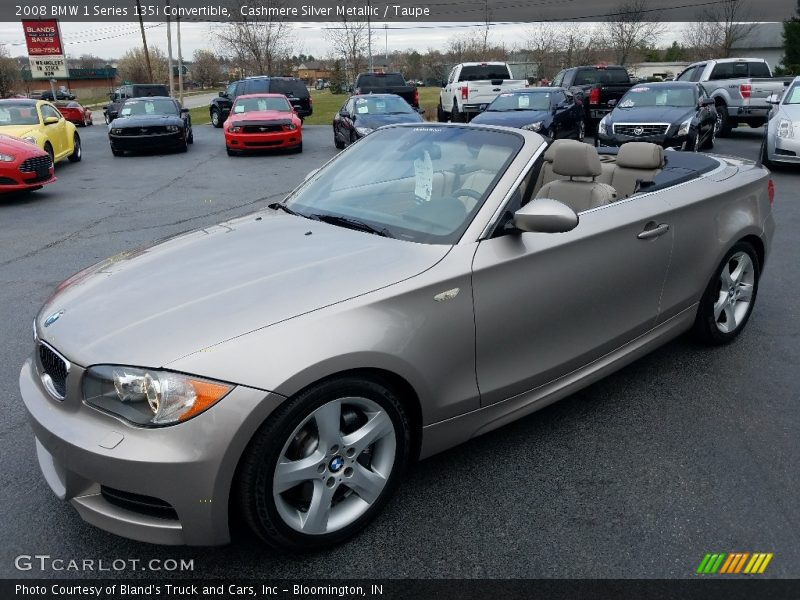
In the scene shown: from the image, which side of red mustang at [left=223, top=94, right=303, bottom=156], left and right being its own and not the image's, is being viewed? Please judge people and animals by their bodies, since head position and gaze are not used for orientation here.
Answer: front

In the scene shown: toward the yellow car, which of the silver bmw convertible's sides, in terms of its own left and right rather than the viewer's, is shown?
right

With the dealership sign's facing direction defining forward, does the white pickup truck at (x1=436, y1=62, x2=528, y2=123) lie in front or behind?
in front

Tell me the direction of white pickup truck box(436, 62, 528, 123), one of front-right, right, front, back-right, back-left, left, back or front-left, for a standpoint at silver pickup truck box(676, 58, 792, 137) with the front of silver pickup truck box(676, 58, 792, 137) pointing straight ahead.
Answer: front-left

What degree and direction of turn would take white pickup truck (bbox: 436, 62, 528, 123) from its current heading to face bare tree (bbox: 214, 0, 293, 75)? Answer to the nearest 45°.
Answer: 0° — it already faces it

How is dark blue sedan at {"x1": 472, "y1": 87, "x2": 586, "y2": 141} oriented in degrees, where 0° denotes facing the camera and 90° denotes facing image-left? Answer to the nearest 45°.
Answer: approximately 45°

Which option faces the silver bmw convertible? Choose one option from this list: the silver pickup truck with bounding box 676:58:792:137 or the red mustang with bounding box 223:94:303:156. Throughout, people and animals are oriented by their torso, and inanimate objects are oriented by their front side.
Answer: the red mustang

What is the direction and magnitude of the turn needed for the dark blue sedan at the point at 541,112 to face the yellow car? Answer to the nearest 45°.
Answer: approximately 45° to its right

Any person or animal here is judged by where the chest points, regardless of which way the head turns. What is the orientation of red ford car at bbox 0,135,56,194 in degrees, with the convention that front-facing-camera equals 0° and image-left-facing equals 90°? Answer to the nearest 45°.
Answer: approximately 315°

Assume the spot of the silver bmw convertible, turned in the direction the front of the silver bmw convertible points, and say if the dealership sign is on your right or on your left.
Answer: on your right

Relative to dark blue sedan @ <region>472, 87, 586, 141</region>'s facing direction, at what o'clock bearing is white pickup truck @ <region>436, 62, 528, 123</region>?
The white pickup truck is roughly at 4 o'clock from the dark blue sedan.

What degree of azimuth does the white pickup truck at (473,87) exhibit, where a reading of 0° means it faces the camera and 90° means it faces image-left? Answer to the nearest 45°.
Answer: approximately 135°

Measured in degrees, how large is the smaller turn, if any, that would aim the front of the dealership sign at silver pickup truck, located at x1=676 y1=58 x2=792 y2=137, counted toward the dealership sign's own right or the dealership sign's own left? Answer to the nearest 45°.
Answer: approximately 45° to the dealership sign's own left

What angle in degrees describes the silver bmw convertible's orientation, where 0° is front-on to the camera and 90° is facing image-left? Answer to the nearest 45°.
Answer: approximately 45°

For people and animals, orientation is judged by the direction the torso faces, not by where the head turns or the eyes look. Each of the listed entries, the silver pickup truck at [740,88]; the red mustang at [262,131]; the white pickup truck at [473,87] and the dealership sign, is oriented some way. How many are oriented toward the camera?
2

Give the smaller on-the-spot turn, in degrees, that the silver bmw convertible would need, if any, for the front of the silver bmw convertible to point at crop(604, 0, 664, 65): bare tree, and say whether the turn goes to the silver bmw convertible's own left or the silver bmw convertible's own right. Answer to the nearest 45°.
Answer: approximately 135° to the silver bmw convertible's own right

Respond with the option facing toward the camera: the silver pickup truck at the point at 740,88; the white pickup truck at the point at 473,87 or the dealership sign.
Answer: the dealership sign
